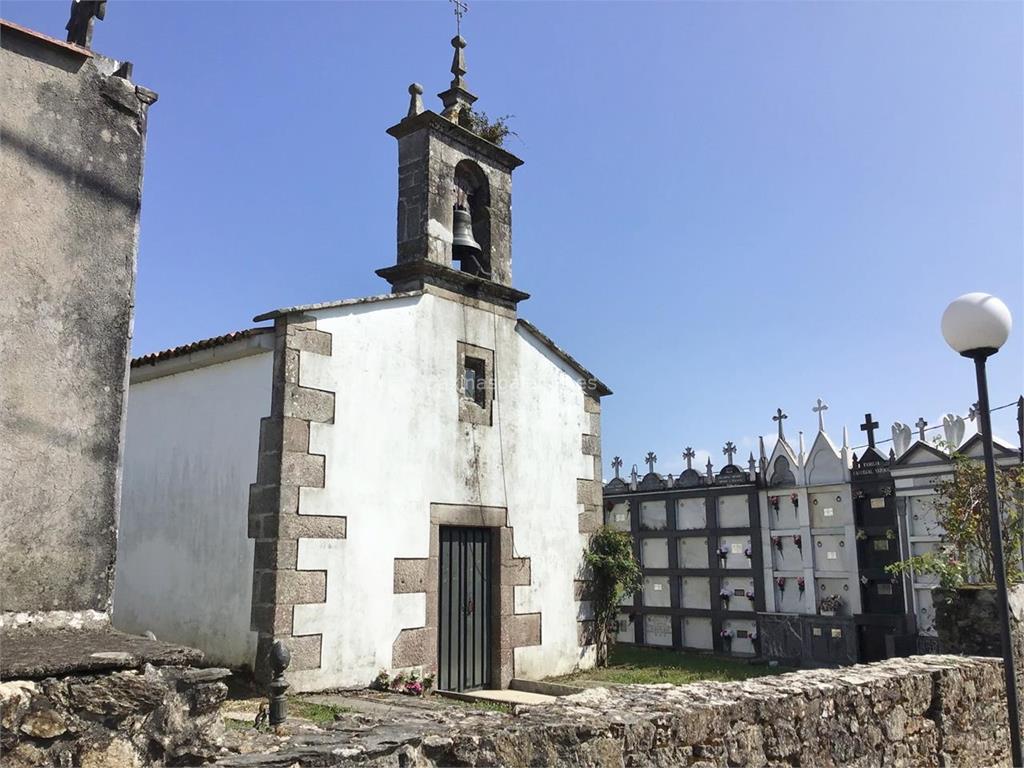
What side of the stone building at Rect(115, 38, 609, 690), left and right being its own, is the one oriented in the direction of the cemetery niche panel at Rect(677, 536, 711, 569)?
left

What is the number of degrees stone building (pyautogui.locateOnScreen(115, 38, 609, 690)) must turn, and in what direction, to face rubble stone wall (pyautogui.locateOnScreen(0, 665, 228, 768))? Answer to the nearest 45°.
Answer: approximately 45° to its right

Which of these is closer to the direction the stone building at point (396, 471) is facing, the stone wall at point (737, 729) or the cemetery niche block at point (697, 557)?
the stone wall

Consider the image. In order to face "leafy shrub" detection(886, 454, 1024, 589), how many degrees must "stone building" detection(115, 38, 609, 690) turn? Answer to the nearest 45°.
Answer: approximately 45° to its left

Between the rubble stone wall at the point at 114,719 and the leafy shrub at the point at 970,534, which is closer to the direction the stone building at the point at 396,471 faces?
the leafy shrub

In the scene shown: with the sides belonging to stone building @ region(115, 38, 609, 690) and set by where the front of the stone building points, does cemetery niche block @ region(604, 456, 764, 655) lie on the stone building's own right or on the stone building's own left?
on the stone building's own left

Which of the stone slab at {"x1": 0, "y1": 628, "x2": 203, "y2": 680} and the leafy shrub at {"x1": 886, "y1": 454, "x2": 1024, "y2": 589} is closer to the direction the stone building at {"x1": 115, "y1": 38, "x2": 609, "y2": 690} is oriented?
the leafy shrub

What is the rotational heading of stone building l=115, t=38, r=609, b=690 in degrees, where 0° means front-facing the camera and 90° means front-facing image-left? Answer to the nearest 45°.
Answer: approximately 315°
